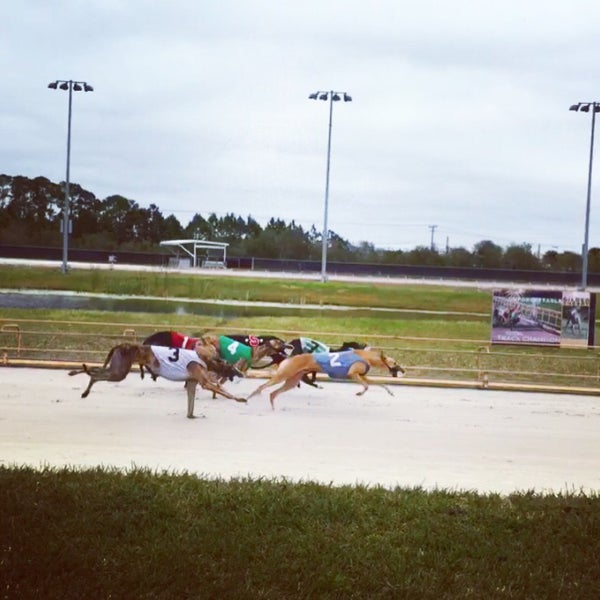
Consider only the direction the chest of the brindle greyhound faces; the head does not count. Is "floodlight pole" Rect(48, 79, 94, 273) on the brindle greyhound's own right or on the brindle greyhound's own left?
on the brindle greyhound's own left

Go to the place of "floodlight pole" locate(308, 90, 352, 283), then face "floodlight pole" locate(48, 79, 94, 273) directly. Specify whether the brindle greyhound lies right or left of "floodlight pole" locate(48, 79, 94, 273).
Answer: left

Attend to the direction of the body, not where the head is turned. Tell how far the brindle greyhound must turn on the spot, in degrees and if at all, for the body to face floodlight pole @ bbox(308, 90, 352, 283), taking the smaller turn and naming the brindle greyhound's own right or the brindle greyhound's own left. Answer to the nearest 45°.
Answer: approximately 45° to the brindle greyhound's own left

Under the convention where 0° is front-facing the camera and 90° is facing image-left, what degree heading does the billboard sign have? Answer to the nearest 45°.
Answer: approximately 0°

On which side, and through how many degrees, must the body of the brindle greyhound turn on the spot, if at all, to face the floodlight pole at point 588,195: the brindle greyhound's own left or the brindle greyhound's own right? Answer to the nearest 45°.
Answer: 0° — it already faces it

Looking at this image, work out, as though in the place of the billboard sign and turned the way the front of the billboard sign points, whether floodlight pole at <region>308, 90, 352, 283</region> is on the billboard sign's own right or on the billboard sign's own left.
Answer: on the billboard sign's own right

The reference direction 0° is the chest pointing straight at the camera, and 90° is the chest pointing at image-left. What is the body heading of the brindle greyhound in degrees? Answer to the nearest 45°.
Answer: approximately 270°

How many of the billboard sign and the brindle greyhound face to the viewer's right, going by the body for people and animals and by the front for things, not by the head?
1
